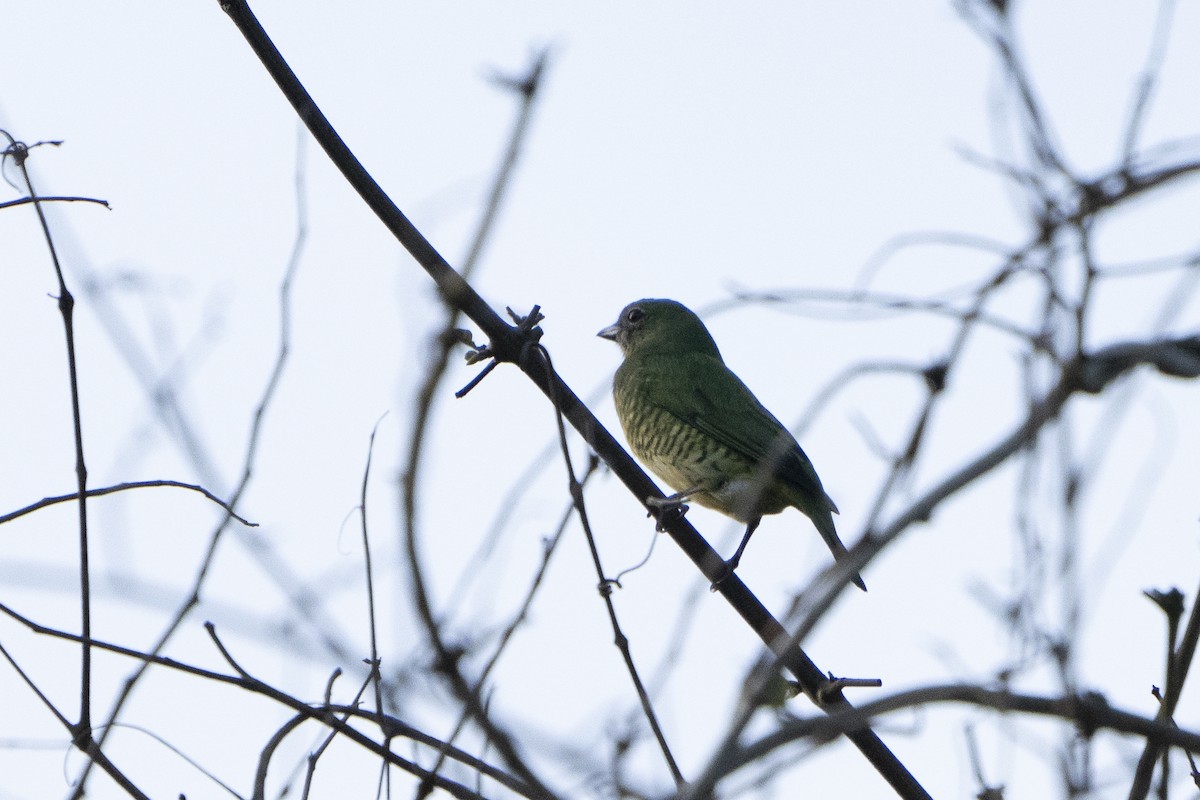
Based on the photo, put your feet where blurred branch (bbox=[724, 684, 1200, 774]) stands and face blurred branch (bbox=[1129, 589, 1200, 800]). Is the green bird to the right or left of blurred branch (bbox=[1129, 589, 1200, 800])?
left

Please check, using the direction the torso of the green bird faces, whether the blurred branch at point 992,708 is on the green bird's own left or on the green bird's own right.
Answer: on the green bird's own left

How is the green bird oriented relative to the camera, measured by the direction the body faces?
to the viewer's left
